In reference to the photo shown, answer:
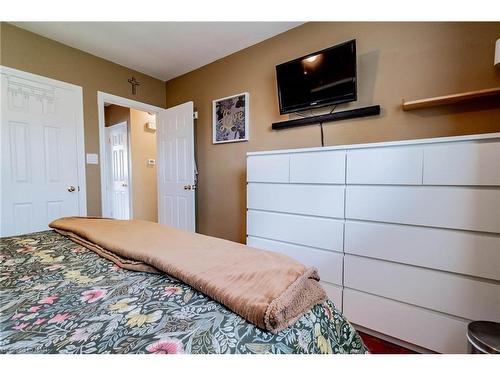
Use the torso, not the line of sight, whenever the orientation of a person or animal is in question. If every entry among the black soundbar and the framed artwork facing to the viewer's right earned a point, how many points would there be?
0

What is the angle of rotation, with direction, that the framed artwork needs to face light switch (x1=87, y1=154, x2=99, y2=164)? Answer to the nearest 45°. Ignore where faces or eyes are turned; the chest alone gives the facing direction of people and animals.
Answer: approximately 45° to its right

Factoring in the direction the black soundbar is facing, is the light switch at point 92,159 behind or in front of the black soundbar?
in front

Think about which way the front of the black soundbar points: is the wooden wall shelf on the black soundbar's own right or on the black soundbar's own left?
on the black soundbar's own left

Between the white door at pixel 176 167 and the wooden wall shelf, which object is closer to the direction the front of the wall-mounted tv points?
the white door

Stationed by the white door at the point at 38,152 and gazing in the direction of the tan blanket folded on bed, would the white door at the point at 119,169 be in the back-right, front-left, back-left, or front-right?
back-left

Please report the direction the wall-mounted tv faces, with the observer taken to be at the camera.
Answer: facing the viewer and to the left of the viewer

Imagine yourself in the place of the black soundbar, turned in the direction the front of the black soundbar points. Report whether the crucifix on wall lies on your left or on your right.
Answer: on your right

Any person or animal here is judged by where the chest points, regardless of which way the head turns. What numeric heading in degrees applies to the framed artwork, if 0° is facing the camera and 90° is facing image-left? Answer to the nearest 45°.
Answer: approximately 45°

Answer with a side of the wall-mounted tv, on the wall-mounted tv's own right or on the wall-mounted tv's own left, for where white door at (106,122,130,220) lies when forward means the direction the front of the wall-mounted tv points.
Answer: on the wall-mounted tv's own right

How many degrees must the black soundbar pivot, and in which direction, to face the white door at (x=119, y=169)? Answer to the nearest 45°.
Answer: approximately 45° to its right
